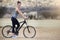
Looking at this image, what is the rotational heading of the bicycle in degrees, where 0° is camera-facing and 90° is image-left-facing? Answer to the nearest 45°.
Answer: approximately 270°
